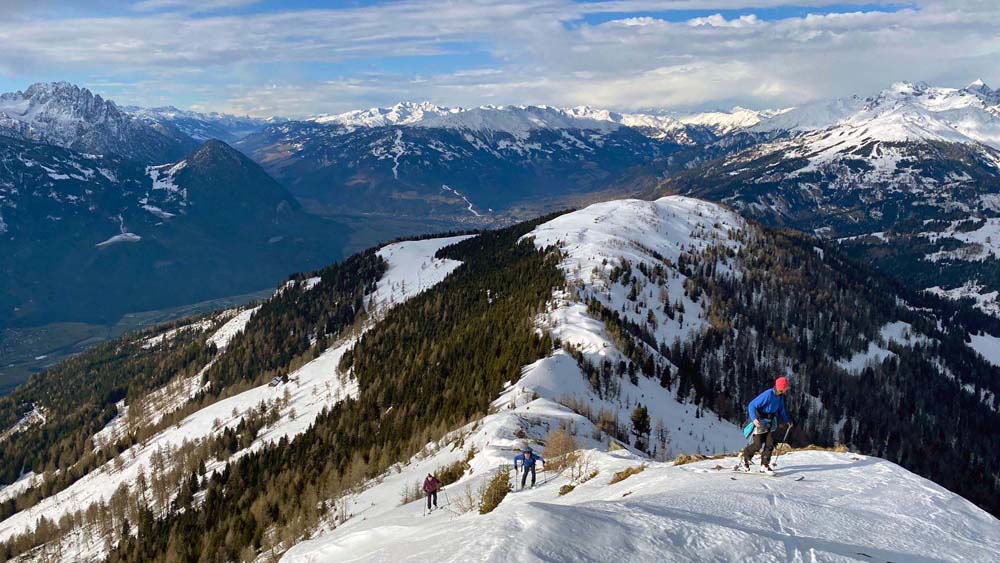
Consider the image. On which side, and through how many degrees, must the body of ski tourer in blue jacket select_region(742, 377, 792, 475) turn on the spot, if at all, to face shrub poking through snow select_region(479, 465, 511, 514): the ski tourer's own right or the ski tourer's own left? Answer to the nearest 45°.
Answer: approximately 135° to the ski tourer's own right

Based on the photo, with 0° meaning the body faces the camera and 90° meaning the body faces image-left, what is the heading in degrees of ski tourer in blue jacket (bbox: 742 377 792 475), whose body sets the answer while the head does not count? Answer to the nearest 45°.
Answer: approximately 315°

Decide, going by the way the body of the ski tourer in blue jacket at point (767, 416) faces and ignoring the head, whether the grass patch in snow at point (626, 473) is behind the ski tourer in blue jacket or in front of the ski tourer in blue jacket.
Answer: behind

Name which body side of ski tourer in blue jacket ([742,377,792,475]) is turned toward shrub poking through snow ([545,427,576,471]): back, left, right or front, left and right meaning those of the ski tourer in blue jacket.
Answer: back
